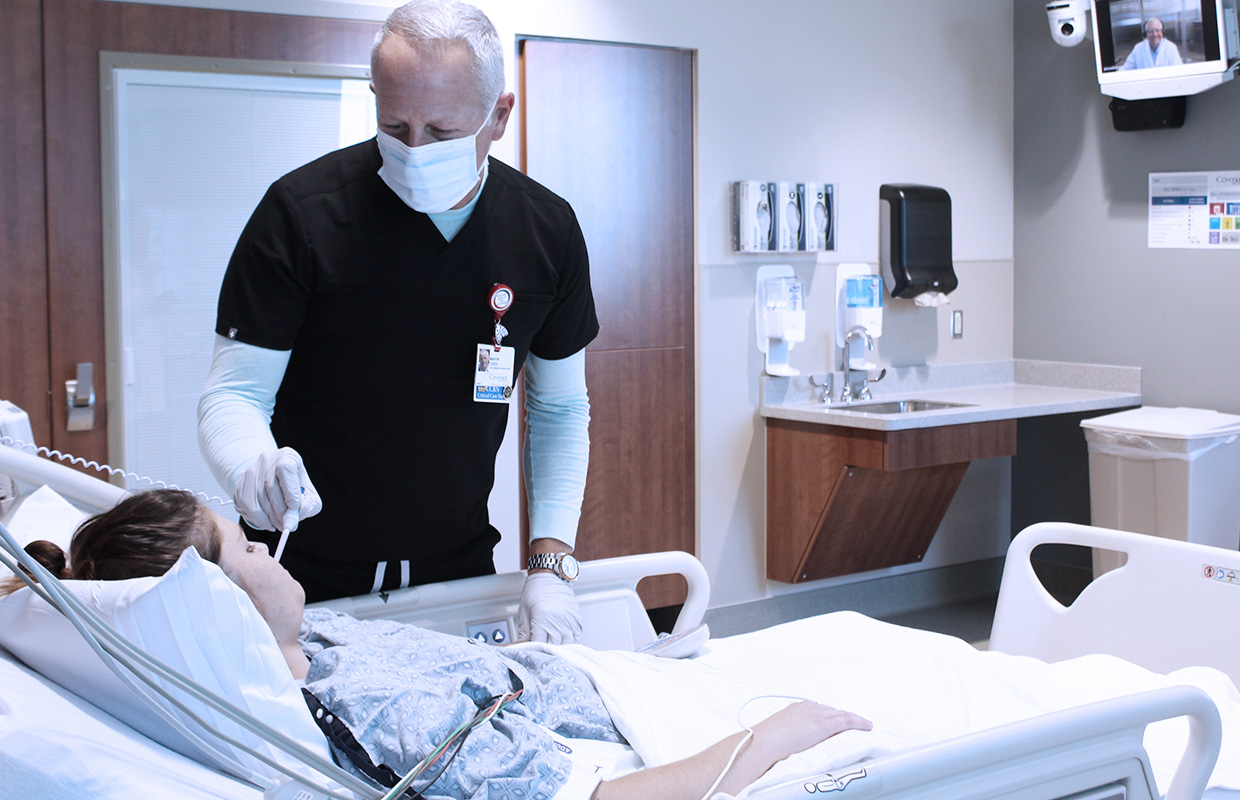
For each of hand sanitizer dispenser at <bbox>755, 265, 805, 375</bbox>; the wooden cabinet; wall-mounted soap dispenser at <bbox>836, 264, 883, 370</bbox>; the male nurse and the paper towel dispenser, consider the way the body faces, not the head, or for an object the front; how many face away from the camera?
0

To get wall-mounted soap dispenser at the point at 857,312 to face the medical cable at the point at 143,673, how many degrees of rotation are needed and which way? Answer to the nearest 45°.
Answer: approximately 45° to its right

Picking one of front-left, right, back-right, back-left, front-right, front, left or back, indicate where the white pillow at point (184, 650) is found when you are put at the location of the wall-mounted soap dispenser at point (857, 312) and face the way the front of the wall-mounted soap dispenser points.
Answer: front-right

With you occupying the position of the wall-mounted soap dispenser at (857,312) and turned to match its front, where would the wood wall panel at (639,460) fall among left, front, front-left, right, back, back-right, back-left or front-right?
right

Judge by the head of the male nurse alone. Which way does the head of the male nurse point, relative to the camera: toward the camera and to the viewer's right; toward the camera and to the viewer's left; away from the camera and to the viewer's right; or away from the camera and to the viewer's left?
toward the camera and to the viewer's left

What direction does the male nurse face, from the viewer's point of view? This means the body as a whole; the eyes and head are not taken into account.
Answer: toward the camera

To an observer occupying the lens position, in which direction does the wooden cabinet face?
facing the viewer and to the right of the viewer

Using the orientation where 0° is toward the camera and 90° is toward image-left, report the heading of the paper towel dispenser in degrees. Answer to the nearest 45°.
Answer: approximately 315°

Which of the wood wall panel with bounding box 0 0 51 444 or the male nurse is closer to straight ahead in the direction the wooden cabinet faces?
the male nurse

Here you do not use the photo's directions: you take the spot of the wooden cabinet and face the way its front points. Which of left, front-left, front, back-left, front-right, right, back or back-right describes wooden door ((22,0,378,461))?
right

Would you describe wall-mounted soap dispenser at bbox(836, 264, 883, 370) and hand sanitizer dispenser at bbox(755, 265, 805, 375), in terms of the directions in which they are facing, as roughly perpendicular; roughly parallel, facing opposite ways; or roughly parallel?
roughly parallel

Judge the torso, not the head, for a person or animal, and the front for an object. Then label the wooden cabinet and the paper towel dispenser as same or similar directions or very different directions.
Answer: same or similar directions

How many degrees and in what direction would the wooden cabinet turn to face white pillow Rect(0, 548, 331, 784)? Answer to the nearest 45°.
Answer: approximately 45° to its right
